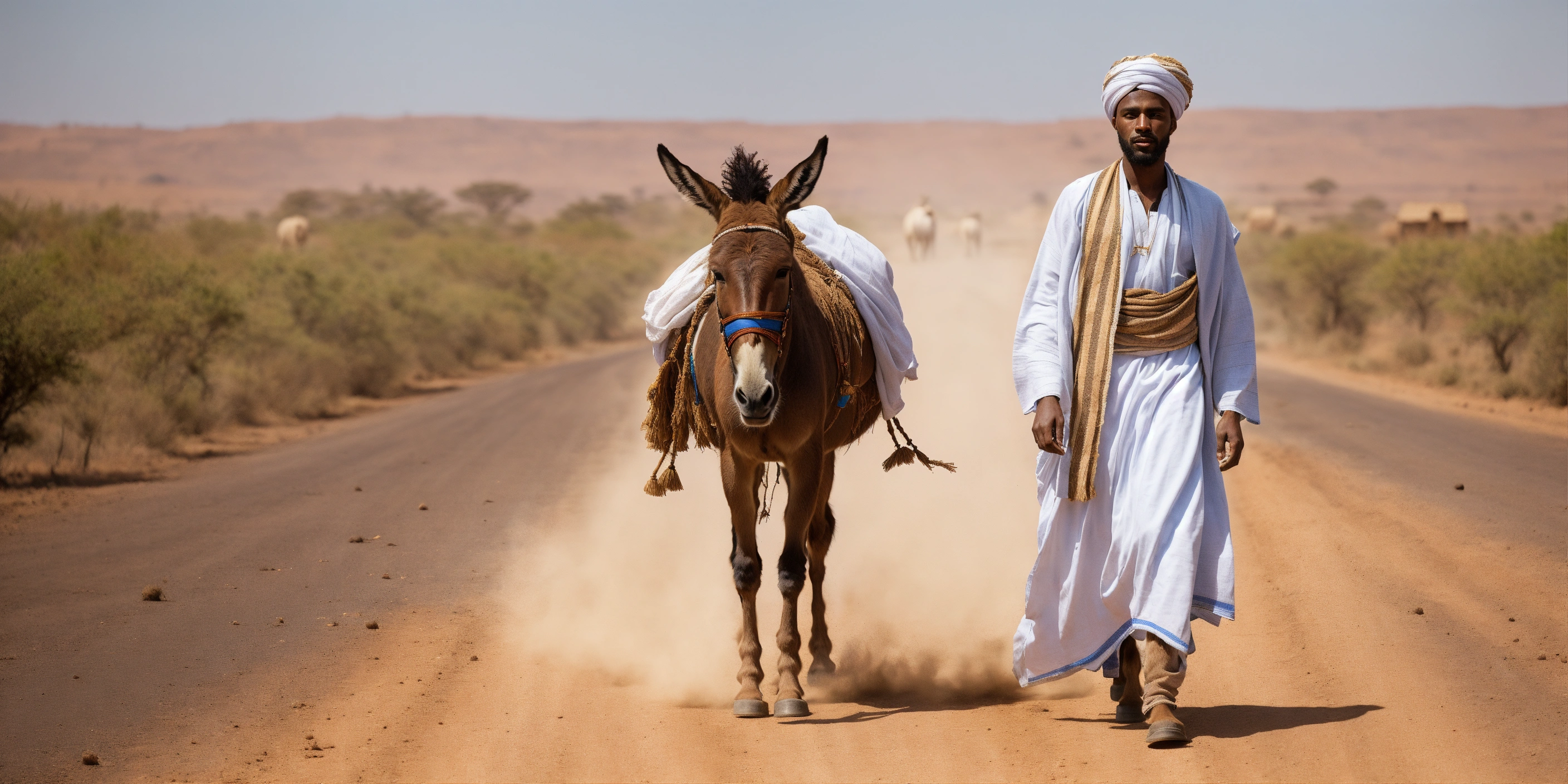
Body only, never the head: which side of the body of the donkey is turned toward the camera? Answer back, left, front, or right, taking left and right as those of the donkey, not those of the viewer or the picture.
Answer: front

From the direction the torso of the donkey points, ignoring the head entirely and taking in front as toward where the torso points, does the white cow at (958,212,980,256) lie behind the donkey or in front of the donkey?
behind

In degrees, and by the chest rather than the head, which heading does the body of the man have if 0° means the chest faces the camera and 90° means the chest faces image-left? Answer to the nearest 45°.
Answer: approximately 0°

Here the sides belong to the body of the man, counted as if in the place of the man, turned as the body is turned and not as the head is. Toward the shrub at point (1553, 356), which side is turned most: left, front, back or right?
back

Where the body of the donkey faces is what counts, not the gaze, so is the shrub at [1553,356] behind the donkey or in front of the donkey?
behind

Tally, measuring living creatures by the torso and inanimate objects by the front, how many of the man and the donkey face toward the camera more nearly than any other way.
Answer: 2

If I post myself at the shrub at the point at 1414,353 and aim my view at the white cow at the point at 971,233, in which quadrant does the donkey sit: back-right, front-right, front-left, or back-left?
back-left

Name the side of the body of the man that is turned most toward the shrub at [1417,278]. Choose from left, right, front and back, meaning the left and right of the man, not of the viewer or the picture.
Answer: back

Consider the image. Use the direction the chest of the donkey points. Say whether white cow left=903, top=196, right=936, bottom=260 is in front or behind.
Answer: behind

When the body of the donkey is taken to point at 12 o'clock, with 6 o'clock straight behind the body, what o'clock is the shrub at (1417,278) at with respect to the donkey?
The shrub is roughly at 7 o'clock from the donkey.
